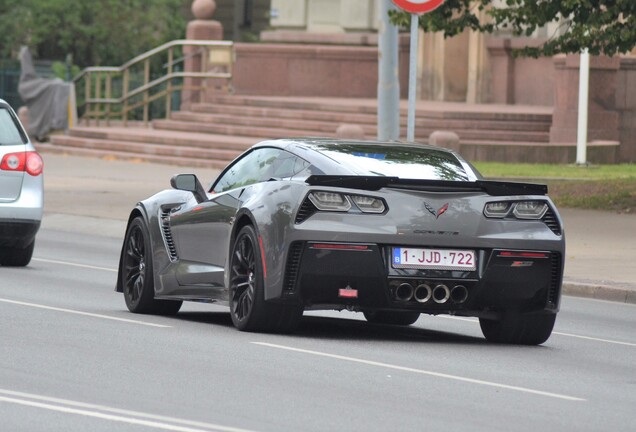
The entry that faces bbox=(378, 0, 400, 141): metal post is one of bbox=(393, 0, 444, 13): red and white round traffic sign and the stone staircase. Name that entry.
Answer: the stone staircase

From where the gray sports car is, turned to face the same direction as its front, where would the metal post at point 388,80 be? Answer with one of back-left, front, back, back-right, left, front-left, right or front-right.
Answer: front-right

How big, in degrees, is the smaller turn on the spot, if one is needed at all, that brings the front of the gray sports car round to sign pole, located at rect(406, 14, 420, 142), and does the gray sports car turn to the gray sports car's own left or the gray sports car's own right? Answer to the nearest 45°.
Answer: approximately 45° to the gray sports car's own right

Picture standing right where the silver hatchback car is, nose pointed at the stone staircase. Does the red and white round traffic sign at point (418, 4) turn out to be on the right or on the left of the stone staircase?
right

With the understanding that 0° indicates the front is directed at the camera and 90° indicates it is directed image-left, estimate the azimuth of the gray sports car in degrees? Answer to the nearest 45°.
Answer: approximately 135°

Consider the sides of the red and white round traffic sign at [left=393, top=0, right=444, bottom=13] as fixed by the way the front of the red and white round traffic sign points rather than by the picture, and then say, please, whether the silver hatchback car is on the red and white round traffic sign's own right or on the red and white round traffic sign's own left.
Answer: on the red and white round traffic sign's own right

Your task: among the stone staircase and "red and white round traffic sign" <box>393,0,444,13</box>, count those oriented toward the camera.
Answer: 2

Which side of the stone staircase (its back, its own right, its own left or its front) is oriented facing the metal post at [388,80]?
front

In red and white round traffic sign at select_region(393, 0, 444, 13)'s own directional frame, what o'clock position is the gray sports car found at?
The gray sports car is roughly at 12 o'clock from the red and white round traffic sign.

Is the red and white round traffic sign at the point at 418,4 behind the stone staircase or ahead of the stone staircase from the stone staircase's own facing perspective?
ahead

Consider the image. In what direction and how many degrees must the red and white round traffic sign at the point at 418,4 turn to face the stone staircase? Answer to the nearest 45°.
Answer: approximately 180°

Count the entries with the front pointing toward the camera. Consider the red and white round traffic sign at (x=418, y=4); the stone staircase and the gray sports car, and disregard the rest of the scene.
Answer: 2
